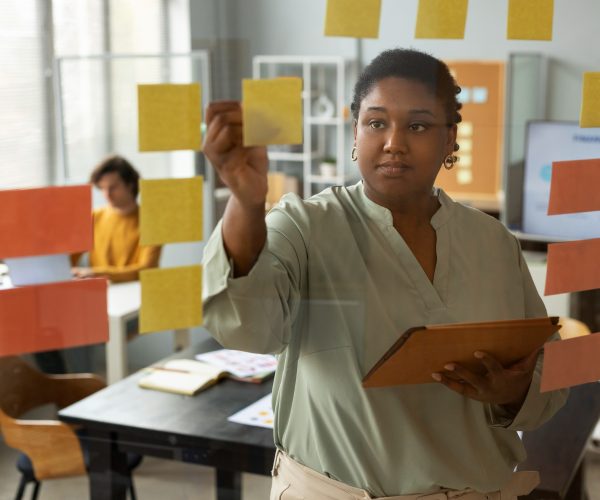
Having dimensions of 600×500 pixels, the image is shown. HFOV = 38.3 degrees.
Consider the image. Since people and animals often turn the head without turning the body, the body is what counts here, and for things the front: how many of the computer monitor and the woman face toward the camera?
2

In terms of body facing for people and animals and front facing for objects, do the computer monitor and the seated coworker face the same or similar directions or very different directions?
same or similar directions

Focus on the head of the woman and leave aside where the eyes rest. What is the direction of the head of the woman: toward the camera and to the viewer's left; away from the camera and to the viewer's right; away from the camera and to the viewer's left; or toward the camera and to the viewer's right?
toward the camera and to the viewer's left

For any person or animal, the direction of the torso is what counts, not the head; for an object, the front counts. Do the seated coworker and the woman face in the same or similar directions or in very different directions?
same or similar directions

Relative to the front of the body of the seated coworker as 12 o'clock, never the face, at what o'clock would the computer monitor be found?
The computer monitor is roughly at 7 o'clock from the seated coworker.

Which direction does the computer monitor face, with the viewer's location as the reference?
facing the viewer

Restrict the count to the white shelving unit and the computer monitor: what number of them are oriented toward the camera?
2

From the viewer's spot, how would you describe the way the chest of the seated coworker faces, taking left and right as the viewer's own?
facing the viewer and to the left of the viewer
